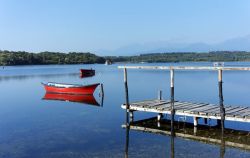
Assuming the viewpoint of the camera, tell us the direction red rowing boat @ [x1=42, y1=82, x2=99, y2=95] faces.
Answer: facing to the right of the viewer

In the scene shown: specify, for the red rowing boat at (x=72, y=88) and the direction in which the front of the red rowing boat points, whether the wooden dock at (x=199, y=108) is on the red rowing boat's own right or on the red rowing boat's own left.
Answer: on the red rowing boat's own right
